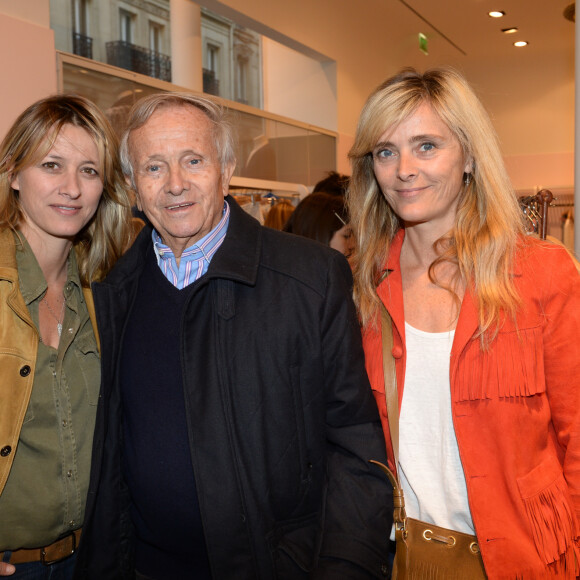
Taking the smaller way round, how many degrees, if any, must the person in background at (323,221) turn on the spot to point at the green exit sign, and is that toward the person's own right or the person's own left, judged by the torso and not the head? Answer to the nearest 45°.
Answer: approximately 90° to the person's own left

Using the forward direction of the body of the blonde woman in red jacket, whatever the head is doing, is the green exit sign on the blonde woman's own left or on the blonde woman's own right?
on the blonde woman's own right

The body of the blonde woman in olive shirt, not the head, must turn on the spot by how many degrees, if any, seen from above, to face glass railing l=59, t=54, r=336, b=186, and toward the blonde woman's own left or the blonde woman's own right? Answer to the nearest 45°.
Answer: approximately 180°

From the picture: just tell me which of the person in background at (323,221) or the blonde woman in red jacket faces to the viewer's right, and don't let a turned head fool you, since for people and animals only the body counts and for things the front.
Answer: the person in background

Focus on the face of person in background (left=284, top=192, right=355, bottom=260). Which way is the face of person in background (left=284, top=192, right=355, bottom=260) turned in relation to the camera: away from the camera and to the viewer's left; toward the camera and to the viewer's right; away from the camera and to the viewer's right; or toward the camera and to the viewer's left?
toward the camera and to the viewer's right

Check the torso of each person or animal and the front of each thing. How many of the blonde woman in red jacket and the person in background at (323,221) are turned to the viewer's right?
1

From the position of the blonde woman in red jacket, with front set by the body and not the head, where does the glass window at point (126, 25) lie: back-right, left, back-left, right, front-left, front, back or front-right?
right

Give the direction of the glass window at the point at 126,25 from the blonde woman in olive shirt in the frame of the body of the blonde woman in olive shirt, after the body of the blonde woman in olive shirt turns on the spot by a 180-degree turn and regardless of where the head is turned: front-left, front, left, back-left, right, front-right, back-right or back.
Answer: front-right

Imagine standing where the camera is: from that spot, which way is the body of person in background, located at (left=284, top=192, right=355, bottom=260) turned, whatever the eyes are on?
to the viewer's right

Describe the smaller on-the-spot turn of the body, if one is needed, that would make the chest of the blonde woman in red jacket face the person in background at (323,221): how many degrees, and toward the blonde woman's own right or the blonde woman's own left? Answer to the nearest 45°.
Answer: approximately 90° to the blonde woman's own right

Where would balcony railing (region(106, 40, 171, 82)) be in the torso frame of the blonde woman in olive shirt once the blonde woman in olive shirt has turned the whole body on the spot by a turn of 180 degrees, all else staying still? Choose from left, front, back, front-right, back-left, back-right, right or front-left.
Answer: front-right
